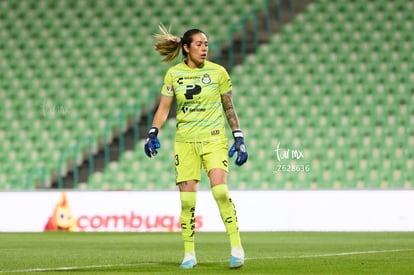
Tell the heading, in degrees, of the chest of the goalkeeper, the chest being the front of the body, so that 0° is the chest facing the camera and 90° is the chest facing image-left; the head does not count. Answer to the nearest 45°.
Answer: approximately 0°

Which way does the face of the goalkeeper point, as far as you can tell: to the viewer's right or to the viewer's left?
to the viewer's right
